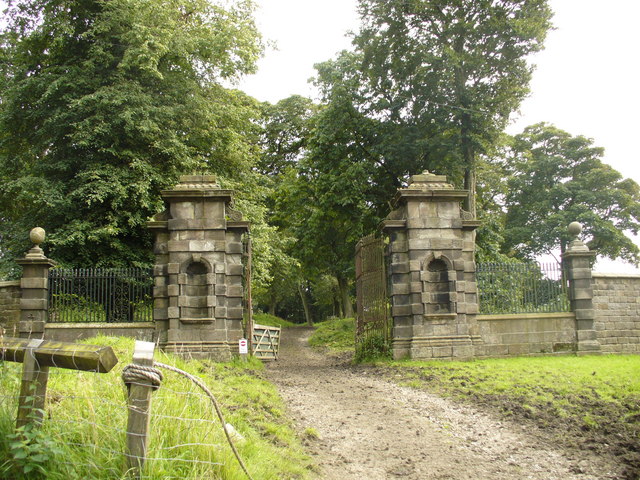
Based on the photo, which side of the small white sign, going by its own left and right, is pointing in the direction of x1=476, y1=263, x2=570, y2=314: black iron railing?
left

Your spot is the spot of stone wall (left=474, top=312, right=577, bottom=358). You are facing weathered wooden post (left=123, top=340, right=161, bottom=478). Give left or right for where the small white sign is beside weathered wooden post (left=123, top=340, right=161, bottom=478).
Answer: right

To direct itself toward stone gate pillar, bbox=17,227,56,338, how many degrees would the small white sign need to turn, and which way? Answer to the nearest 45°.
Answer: approximately 90° to its right

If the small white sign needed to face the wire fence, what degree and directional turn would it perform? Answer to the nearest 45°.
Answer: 0° — it already faces it

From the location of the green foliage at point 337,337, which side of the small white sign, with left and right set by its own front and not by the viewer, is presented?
back

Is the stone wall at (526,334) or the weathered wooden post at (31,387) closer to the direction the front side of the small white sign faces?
the weathered wooden post

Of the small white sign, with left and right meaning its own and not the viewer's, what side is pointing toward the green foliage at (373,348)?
left

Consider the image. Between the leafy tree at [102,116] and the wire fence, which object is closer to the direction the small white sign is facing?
the wire fence

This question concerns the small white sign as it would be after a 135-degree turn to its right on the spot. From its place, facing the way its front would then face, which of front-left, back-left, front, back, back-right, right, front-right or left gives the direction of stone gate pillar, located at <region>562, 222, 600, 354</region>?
back-right

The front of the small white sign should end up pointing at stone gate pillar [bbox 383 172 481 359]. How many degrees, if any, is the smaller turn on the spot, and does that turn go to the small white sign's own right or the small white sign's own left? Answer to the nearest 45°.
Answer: approximately 90° to the small white sign's own left

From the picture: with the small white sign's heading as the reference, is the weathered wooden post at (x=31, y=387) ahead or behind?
ahead

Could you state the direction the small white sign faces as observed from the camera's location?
facing the viewer

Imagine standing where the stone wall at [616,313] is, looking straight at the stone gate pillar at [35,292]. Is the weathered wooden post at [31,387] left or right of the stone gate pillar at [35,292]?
left

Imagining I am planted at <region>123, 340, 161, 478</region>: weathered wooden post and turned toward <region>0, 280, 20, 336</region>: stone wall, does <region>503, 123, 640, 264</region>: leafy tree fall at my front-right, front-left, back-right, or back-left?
front-right

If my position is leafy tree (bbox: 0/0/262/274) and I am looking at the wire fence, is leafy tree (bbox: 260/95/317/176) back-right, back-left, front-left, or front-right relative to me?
back-left
